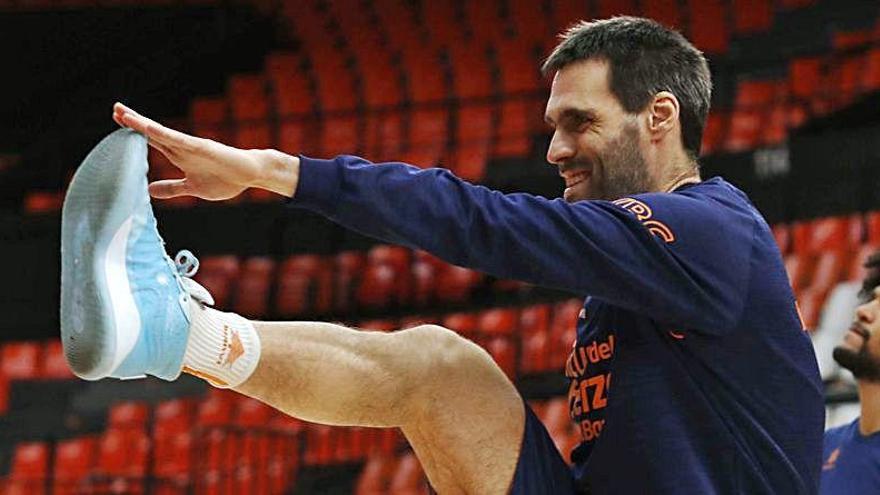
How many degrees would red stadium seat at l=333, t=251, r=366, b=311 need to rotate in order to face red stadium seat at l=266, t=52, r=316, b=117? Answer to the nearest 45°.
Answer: approximately 135° to its right

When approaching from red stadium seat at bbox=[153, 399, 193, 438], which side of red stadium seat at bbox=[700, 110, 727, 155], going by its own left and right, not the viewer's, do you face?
front

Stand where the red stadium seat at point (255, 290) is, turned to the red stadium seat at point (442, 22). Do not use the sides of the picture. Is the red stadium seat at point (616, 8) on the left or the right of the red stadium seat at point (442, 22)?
right

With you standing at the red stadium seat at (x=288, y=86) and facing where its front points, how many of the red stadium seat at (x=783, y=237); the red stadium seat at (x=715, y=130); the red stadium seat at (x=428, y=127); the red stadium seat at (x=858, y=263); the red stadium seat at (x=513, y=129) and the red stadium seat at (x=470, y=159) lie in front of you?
6

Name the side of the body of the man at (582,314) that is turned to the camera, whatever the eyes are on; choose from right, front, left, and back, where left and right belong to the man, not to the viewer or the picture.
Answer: left

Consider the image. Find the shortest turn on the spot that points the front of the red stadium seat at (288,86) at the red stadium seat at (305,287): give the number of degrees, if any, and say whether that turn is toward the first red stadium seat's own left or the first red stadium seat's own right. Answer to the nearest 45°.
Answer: approximately 45° to the first red stadium seat's own right

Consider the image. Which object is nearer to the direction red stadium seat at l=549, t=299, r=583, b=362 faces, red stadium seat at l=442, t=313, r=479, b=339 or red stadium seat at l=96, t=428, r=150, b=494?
the red stadium seat at l=96, t=428, r=150, b=494

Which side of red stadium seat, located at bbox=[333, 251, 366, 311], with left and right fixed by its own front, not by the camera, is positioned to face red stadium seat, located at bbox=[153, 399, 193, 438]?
front

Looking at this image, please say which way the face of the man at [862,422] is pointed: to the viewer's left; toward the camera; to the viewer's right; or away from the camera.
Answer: to the viewer's left

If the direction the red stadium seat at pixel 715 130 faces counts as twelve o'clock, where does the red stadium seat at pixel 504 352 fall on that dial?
The red stadium seat at pixel 504 352 is roughly at 12 o'clock from the red stadium seat at pixel 715 130.

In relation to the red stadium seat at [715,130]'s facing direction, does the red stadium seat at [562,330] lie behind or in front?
in front

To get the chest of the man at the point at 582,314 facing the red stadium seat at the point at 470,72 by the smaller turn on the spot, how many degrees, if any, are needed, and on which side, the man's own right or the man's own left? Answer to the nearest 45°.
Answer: approximately 90° to the man's own right

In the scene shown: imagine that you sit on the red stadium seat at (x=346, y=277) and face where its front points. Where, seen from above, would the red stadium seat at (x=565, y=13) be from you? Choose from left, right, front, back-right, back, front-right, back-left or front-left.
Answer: back

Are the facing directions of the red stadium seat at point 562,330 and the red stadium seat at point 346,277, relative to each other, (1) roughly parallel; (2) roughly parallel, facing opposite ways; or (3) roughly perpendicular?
roughly parallel

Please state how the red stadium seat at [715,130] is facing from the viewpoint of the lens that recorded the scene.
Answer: facing the viewer and to the left of the viewer

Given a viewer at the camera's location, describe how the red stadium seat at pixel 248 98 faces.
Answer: facing the viewer and to the right of the viewer

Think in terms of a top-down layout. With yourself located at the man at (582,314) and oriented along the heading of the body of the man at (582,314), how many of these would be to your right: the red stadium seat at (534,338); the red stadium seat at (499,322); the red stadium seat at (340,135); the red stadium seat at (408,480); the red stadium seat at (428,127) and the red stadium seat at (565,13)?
6
